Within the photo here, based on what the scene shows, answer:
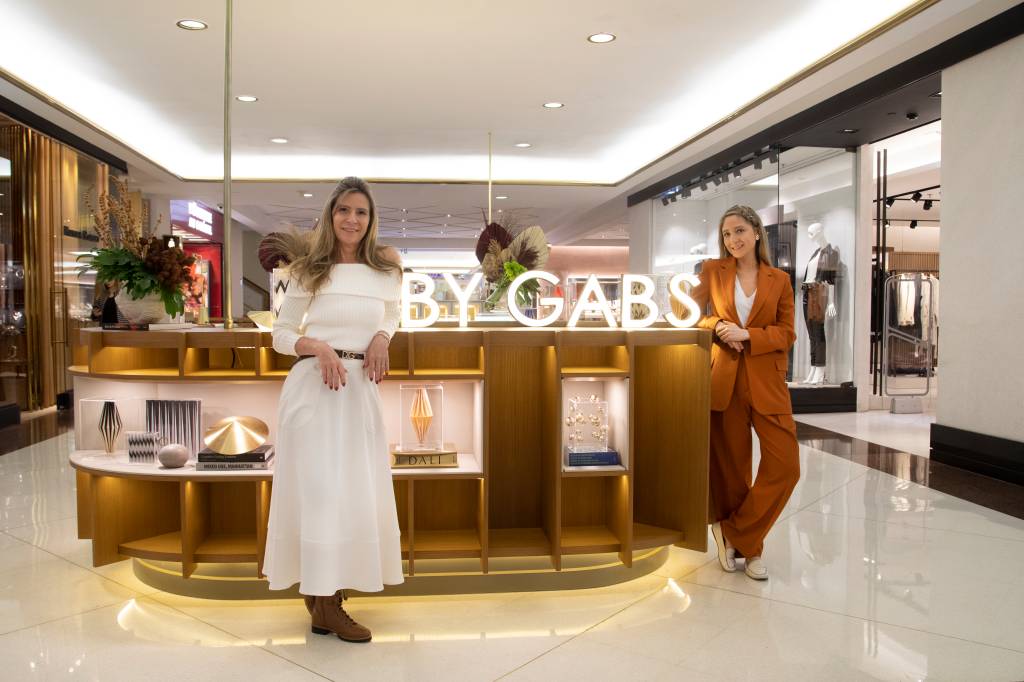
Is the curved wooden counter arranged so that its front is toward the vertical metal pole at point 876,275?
no

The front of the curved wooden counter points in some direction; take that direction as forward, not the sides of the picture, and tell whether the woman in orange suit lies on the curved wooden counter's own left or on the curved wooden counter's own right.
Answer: on the curved wooden counter's own left

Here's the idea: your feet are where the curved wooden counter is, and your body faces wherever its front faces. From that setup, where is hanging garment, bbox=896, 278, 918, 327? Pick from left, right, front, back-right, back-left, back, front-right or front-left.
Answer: back-left

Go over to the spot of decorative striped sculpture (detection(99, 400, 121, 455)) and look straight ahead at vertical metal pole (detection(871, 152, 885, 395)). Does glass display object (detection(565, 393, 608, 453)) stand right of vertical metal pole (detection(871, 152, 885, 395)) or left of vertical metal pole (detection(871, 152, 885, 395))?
right

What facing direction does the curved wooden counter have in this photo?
toward the camera

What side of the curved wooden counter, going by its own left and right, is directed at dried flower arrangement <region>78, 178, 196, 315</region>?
right

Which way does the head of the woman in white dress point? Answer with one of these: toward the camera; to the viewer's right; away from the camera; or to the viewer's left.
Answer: toward the camera

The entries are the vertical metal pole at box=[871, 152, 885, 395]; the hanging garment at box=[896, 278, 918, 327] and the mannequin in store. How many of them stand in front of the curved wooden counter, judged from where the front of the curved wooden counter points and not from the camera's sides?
0
